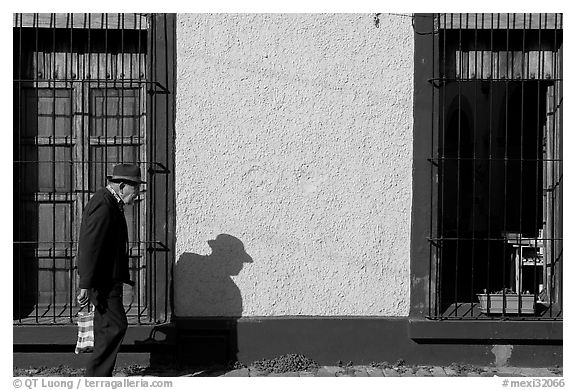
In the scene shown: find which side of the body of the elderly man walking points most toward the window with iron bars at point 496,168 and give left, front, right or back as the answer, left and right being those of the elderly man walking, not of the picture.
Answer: front

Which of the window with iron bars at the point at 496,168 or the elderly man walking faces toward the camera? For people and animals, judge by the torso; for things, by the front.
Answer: the window with iron bars

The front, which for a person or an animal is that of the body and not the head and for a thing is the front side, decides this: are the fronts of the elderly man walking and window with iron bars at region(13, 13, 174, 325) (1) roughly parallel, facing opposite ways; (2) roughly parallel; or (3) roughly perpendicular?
roughly perpendicular

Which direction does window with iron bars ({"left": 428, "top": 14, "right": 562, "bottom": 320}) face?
toward the camera

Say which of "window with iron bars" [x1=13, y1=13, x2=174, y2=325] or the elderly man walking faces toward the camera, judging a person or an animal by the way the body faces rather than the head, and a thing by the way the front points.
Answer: the window with iron bars

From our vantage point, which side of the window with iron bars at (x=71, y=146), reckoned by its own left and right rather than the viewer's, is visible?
front

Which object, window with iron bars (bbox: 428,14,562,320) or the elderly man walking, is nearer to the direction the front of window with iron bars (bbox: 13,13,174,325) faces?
the elderly man walking

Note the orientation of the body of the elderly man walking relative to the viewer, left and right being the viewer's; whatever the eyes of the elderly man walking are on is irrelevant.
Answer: facing to the right of the viewer

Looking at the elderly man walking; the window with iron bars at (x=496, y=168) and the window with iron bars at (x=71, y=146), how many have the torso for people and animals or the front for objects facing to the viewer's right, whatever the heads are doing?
1

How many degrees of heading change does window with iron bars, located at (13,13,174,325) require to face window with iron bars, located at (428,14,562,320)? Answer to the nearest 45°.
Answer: approximately 90° to its left

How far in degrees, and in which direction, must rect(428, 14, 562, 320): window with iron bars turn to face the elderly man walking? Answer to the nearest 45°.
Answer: approximately 45° to its right

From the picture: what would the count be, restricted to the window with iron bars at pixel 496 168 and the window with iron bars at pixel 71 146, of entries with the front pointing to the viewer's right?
0

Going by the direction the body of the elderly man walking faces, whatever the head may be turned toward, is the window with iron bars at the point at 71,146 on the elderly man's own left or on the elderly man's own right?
on the elderly man's own left

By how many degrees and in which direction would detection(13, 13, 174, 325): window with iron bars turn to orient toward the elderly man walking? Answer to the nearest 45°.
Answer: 0° — it already faces them

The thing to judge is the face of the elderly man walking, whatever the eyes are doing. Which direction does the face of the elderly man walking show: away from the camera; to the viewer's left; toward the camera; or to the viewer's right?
to the viewer's right
